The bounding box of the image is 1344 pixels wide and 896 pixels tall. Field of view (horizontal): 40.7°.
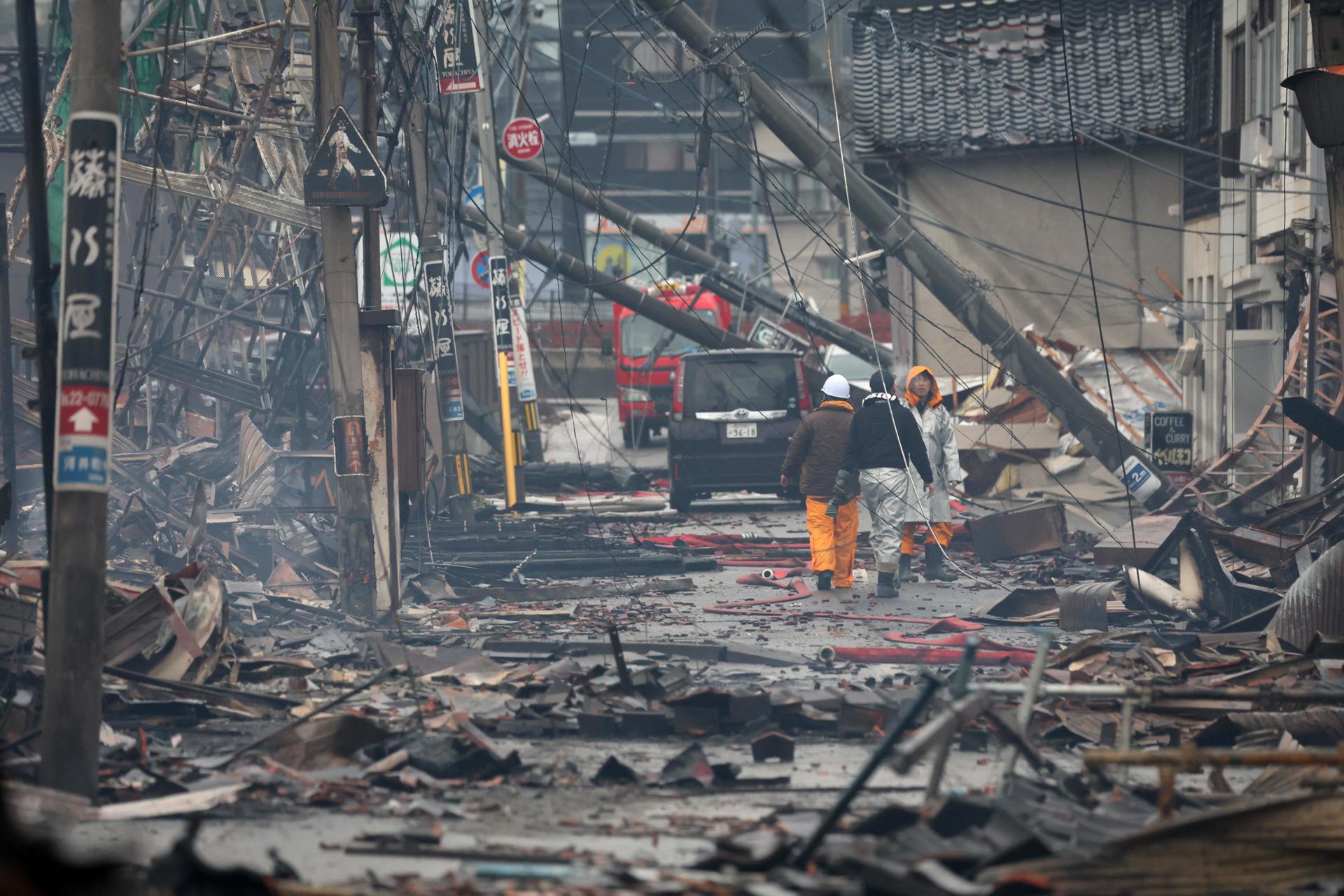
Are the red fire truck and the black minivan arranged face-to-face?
yes

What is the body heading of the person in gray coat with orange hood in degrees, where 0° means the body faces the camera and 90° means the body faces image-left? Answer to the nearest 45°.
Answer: approximately 0°

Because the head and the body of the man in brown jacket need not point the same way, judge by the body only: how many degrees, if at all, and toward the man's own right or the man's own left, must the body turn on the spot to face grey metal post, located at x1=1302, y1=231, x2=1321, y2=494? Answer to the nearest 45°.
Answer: approximately 90° to the man's own right

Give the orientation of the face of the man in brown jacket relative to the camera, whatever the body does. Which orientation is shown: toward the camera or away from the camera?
away from the camera

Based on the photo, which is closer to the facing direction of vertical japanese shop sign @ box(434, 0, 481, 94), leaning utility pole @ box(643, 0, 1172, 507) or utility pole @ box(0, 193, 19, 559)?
the utility pole

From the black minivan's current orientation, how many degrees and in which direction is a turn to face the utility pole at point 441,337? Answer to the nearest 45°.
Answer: approximately 135° to its left

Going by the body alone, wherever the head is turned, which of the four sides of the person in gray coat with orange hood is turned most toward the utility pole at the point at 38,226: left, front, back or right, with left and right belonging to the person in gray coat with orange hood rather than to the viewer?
front

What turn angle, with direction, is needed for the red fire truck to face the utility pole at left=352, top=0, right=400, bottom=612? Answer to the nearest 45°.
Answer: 0° — it already faces it

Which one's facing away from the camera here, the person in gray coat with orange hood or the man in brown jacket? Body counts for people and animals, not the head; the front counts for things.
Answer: the man in brown jacket

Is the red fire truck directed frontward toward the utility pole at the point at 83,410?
yes

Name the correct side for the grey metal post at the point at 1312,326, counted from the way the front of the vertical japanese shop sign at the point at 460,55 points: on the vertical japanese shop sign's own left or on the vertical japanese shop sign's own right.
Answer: on the vertical japanese shop sign's own left

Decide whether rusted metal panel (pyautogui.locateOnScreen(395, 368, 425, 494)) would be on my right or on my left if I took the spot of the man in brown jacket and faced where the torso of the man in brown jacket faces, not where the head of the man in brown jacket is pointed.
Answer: on my left

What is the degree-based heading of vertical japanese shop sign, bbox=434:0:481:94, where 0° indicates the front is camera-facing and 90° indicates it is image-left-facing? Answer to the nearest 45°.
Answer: approximately 0°
